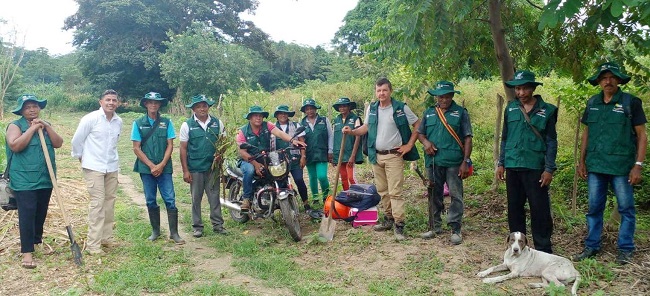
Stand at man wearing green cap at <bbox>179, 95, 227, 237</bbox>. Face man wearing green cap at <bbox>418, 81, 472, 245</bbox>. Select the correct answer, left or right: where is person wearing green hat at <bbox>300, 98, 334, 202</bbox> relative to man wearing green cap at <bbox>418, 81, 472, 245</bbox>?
left

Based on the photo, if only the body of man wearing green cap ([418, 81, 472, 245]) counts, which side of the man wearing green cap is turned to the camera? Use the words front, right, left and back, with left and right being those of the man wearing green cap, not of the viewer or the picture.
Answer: front

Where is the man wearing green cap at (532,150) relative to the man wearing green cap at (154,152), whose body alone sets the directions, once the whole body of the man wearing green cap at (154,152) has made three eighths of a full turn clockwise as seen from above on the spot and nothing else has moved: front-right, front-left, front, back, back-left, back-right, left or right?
back

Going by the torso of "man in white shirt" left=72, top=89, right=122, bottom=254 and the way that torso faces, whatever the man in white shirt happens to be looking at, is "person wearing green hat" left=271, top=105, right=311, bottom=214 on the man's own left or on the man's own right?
on the man's own left

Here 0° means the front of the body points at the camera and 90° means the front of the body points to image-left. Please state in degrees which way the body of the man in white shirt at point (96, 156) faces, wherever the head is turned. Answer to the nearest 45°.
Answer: approximately 315°

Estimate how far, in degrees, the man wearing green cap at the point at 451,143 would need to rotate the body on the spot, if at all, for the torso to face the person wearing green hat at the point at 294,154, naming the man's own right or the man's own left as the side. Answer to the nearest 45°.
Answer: approximately 135° to the man's own right

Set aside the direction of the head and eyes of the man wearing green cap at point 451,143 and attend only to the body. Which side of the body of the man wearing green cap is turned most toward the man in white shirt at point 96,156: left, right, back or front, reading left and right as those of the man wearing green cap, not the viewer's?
right

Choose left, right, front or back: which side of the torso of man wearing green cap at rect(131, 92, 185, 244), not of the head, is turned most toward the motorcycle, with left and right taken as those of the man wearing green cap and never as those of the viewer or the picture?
left

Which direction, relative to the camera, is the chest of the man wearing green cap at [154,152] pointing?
toward the camera

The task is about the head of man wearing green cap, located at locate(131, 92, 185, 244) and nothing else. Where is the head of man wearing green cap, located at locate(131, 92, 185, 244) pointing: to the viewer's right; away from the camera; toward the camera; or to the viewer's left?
toward the camera

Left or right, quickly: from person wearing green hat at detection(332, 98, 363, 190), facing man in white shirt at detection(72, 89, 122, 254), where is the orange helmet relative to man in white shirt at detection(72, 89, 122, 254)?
left

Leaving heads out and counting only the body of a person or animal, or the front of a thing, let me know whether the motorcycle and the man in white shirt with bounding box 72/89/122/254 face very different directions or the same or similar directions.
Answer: same or similar directions

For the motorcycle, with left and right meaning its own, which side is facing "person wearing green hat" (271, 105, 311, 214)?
left

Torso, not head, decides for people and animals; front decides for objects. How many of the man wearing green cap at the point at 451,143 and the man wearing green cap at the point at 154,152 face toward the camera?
2

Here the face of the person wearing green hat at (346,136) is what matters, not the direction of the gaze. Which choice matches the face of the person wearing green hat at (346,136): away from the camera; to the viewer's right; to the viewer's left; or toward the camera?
toward the camera

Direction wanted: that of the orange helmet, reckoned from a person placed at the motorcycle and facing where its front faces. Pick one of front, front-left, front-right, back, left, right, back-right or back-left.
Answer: front-left

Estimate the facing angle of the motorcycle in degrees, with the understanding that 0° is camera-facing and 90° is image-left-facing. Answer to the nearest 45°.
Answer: approximately 315°
